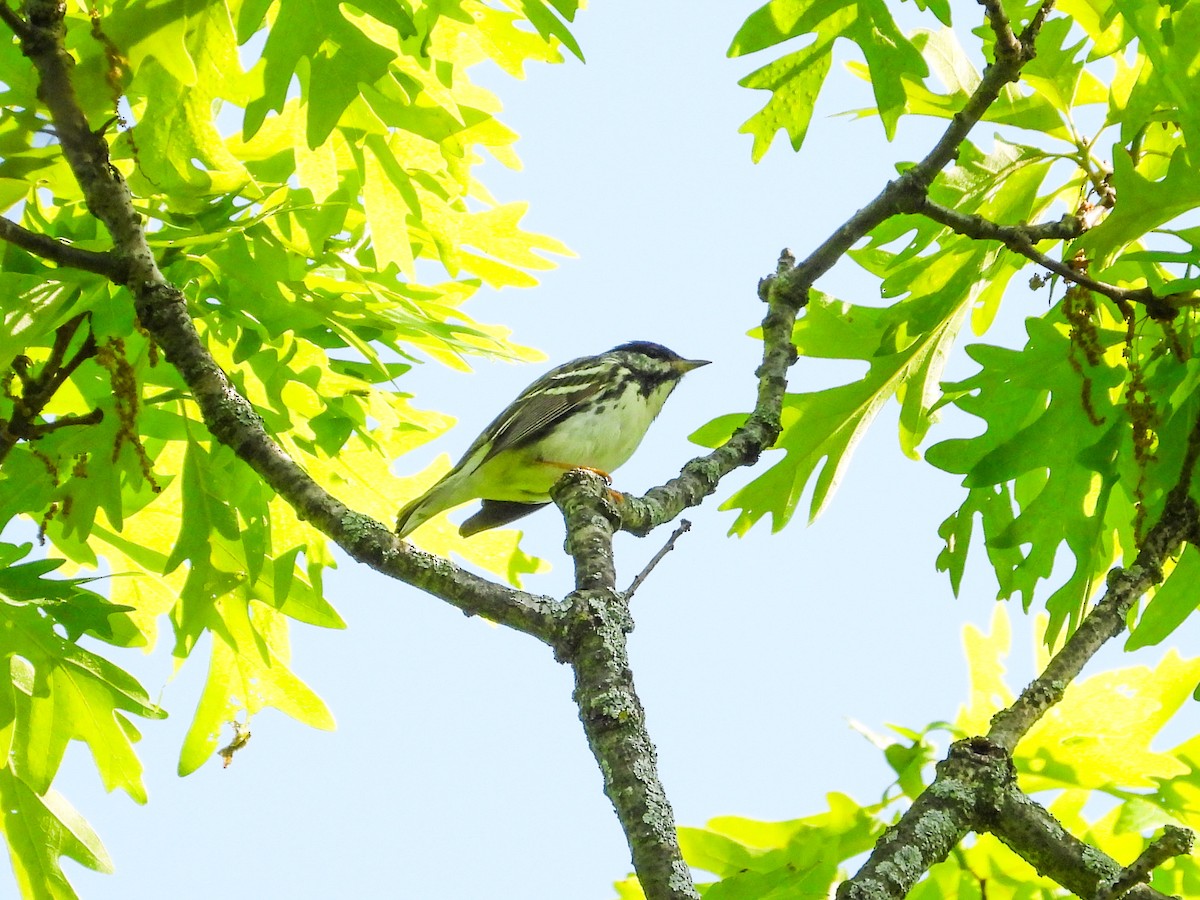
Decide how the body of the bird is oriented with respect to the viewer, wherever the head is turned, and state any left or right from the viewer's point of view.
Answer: facing to the right of the viewer
